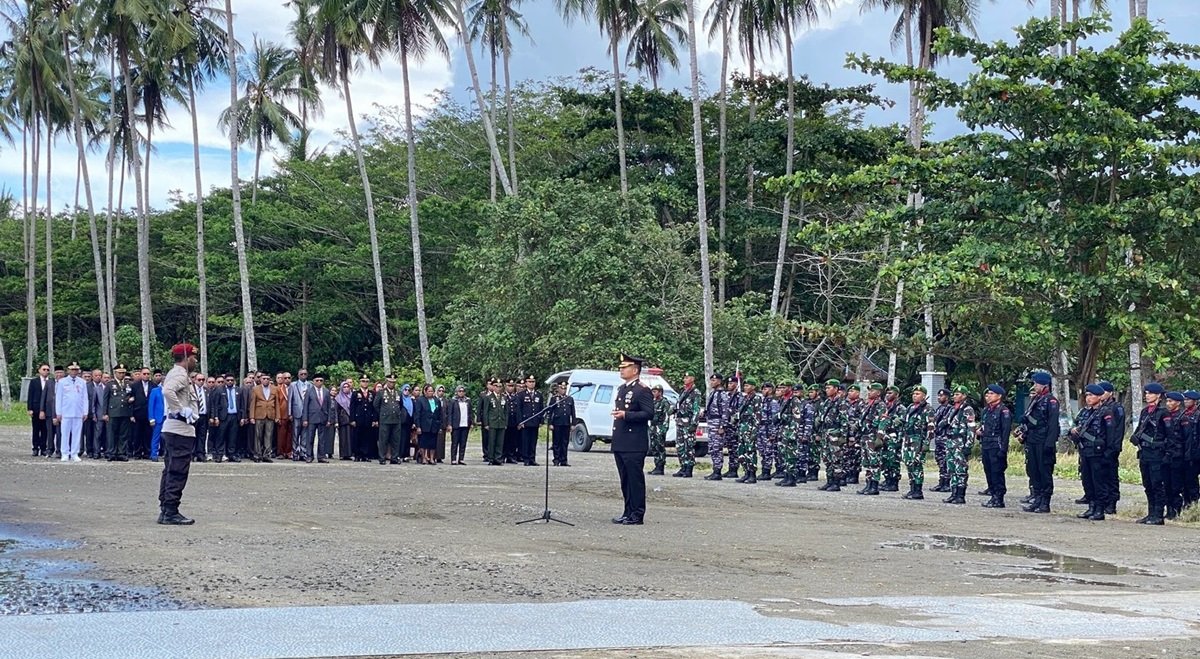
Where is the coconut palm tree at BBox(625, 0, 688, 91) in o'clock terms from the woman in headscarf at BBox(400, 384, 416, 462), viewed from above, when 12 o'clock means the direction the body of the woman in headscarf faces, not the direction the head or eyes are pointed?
The coconut palm tree is roughly at 7 o'clock from the woman in headscarf.

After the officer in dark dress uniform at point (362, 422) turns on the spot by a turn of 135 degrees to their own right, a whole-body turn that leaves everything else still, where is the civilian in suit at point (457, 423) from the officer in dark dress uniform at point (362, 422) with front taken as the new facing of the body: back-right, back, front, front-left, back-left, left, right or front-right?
back-right

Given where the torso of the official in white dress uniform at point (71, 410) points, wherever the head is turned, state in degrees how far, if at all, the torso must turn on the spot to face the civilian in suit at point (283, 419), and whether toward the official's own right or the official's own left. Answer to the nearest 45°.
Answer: approximately 90° to the official's own left

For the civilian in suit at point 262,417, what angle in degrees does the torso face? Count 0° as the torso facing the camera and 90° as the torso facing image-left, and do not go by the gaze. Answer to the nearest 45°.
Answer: approximately 0°

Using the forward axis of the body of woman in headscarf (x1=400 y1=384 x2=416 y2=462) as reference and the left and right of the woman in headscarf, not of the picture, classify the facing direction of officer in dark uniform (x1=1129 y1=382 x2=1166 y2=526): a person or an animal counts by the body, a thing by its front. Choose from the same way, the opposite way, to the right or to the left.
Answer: to the right

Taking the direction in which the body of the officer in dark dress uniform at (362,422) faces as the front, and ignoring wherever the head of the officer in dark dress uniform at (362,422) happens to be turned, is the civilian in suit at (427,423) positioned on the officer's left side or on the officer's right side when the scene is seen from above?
on the officer's left side

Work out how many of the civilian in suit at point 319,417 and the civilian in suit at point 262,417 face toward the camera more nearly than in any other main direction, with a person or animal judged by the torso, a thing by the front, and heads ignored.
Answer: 2

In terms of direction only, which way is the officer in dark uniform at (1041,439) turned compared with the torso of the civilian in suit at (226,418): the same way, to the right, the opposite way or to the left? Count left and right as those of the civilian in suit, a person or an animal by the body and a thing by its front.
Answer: to the right
